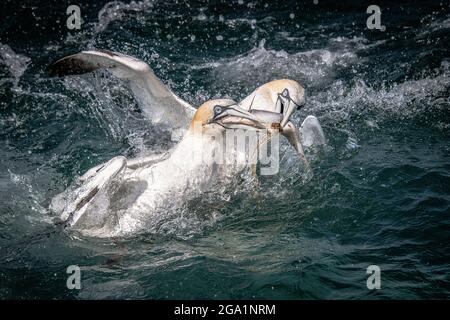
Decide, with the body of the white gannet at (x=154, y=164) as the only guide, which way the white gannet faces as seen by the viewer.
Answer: to the viewer's right
